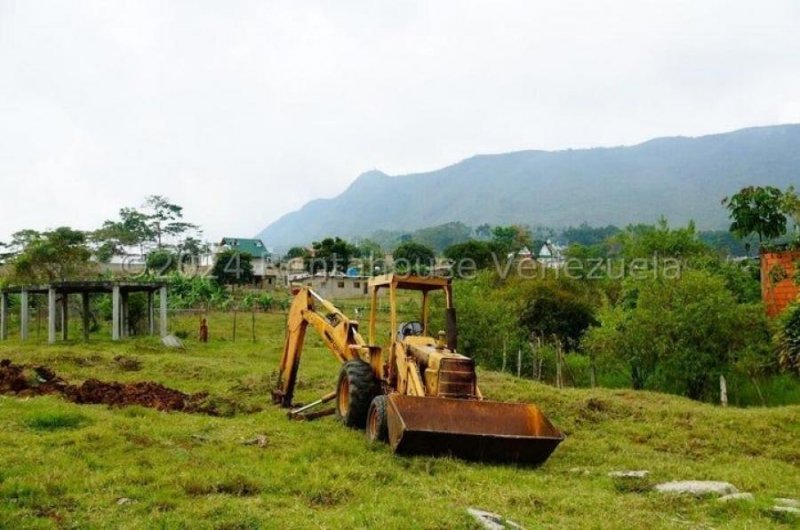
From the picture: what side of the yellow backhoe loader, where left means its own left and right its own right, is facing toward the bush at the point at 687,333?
left

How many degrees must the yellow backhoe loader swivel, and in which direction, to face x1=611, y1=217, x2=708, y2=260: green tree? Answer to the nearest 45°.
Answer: approximately 90° to its left

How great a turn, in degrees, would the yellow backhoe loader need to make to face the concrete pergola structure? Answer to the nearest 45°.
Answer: approximately 180°

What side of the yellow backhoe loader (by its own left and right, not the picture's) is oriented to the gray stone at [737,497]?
front

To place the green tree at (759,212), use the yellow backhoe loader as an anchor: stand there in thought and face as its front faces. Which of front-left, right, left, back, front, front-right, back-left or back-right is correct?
left

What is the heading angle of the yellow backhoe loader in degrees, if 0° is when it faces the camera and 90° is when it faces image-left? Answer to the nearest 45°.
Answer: approximately 315°

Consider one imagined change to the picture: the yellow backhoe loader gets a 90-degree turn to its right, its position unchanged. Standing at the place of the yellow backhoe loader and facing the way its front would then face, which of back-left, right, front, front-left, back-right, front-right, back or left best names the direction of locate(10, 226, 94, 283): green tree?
right

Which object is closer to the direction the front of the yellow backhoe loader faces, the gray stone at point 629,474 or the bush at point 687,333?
the gray stone

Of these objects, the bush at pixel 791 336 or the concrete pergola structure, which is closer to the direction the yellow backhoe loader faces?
the bush

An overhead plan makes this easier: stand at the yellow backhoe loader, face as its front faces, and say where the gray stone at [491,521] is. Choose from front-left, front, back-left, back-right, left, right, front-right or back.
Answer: front-right

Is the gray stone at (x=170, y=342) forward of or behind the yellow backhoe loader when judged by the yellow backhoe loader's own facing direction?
behind

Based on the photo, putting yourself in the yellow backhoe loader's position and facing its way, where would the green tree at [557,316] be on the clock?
The green tree is roughly at 8 o'clock from the yellow backhoe loader.

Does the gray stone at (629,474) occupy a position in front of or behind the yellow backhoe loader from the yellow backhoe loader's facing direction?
in front
